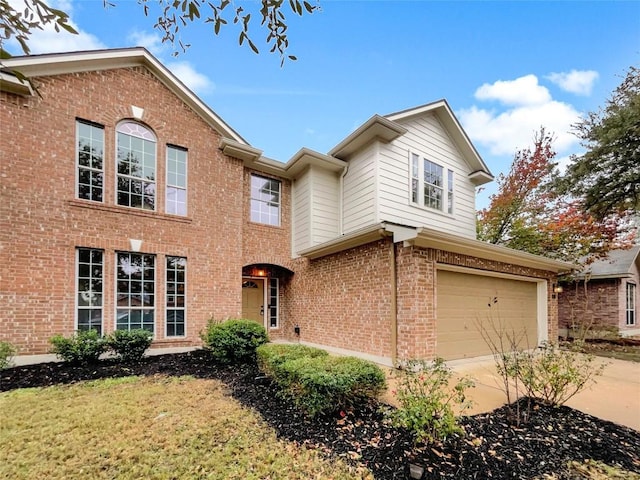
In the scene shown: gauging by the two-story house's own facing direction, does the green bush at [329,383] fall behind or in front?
in front

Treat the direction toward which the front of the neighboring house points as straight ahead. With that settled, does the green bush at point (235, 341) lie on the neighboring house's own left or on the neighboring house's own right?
on the neighboring house's own right

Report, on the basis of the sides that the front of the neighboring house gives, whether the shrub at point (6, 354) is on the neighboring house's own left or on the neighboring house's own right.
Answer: on the neighboring house's own right

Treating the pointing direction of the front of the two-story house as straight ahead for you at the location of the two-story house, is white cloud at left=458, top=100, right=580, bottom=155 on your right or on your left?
on your left

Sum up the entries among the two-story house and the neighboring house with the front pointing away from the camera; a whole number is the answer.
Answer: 0

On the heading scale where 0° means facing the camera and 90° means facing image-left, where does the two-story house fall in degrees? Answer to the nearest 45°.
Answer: approximately 315°
